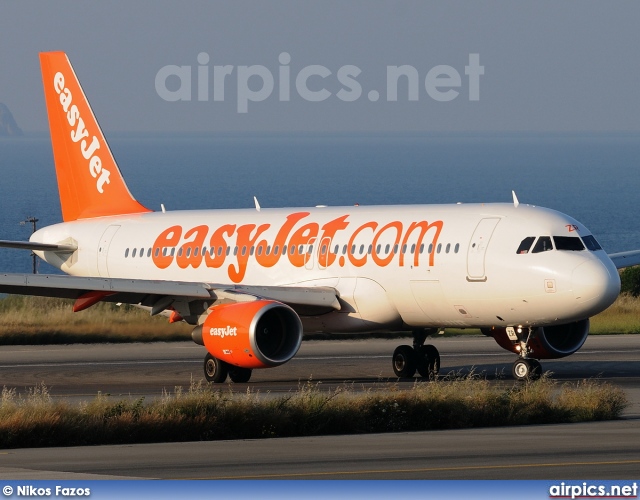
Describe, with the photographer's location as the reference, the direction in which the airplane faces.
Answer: facing the viewer and to the right of the viewer
